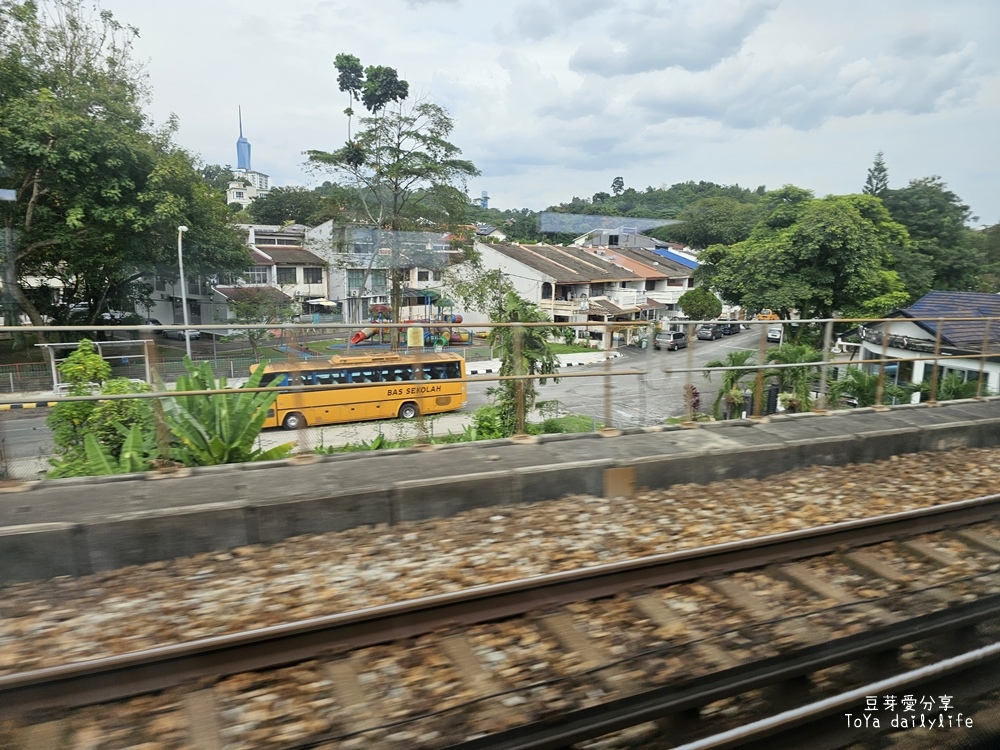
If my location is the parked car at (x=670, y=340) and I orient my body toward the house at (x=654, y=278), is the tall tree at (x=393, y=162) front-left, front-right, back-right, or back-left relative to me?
front-left

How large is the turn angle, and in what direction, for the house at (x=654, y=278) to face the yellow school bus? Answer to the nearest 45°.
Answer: approximately 45° to its right

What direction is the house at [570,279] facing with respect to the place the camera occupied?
facing the viewer and to the right of the viewer

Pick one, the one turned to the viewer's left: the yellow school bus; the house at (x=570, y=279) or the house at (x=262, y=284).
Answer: the yellow school bus

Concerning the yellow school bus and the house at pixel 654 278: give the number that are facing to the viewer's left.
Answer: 1

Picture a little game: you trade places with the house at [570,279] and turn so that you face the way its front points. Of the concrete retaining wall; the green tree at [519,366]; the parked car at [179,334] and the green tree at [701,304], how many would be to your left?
1

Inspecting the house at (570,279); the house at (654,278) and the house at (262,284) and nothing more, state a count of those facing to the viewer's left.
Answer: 0

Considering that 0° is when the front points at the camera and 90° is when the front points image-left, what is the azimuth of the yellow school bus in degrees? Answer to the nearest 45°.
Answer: approximately 90°

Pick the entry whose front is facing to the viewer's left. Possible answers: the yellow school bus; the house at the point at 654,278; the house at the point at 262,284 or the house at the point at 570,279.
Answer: the yellow school bus

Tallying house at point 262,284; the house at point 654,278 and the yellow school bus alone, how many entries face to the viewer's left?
1

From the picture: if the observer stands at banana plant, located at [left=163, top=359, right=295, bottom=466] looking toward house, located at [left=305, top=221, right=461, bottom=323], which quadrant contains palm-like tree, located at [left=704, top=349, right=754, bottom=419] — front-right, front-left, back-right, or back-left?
front-right

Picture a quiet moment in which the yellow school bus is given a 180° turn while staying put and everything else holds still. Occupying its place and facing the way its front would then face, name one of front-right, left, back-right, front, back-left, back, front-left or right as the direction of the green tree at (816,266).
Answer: front-left

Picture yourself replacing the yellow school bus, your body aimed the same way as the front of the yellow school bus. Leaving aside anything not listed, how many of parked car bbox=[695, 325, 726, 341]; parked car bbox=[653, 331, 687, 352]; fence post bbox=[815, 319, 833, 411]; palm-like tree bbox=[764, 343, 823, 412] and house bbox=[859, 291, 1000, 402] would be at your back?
5

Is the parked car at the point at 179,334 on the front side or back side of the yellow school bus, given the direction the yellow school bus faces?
on the front side

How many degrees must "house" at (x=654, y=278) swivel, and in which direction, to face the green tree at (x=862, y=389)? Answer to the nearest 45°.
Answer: approximately 45° to its right

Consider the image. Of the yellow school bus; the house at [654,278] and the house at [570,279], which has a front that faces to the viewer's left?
the yellow school bus

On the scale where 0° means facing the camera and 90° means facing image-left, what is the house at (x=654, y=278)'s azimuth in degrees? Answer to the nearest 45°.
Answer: approximately 315°
